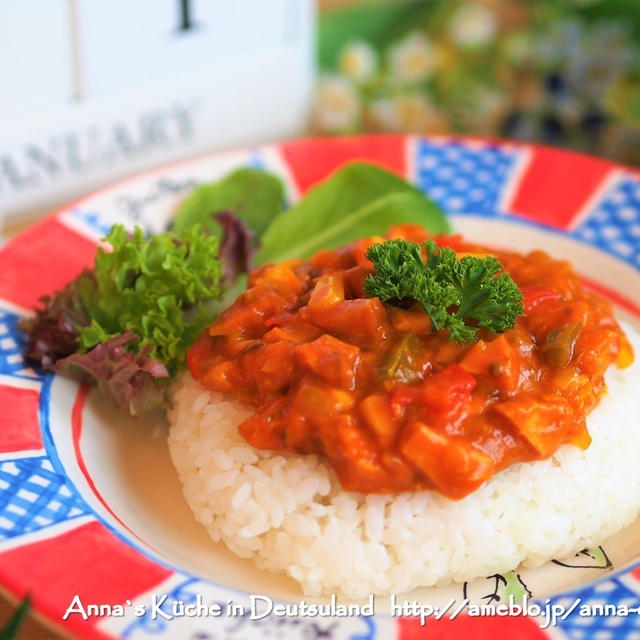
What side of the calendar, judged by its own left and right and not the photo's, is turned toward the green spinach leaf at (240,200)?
front

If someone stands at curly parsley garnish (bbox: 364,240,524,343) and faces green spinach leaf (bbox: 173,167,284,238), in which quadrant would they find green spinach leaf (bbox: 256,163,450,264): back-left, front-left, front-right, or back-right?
front-right

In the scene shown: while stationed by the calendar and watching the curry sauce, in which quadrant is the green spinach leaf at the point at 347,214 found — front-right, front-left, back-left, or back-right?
front-left

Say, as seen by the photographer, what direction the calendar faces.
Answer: facing the viewer and to the right of the viewer

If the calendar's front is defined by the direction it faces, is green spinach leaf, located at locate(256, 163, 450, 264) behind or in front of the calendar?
in front
